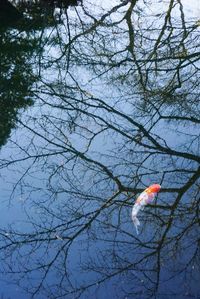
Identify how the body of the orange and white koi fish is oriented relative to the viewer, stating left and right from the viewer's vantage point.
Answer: facing away from the viewer and to the right of the viewer
